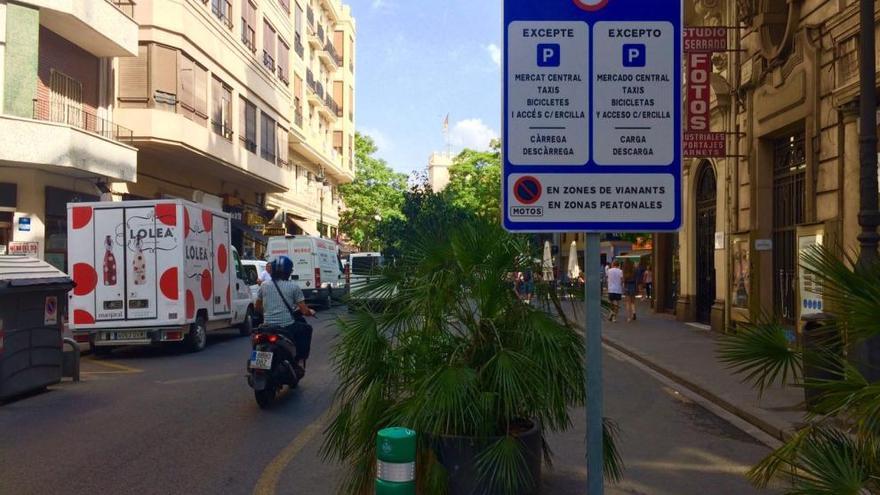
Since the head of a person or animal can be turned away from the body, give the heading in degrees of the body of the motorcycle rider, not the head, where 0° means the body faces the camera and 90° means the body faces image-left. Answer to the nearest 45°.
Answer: approximately 225°

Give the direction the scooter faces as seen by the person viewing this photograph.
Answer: facing away from the viewer and to the right of the viewer

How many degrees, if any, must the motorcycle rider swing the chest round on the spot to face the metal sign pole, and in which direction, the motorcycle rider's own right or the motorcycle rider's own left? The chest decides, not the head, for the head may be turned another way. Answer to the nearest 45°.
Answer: approximately 135° to the motorcycle rider's own right

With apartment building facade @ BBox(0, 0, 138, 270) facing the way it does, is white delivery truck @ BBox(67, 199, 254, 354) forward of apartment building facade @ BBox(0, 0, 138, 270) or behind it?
forward

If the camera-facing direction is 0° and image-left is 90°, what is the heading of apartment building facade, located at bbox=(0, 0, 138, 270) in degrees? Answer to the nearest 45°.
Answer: approximately 315°

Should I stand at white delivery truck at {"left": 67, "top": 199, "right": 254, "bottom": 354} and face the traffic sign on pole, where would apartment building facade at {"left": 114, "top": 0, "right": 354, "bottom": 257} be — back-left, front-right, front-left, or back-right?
back-left

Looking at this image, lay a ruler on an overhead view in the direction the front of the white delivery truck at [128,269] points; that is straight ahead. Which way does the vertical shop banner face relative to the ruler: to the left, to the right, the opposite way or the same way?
the opposite way

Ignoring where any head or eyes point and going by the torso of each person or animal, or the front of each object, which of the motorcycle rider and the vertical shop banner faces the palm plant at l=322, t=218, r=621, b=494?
the vertical shop banner

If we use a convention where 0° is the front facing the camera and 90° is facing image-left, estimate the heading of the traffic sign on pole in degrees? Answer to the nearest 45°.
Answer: approximately 0°

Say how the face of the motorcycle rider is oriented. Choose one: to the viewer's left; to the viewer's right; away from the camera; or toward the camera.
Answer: away from the camera

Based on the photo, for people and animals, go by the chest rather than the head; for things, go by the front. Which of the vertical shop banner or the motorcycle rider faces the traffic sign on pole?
the vertical shop banner

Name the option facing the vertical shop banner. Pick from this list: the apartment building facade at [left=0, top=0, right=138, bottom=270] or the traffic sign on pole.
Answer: the apartment building facade

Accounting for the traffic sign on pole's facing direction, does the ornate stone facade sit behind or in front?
behind

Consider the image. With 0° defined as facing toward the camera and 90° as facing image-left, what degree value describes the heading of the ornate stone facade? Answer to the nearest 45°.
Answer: approximately 45°

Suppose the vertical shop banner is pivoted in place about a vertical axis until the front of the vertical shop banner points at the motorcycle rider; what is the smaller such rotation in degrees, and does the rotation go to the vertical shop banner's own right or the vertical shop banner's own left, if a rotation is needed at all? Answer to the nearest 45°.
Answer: approximately 45° to the vertical shop banner's own right

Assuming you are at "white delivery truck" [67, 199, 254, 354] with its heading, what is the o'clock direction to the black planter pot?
The black planter pot is roughly at 4 o'clock from the white delivery truck.
